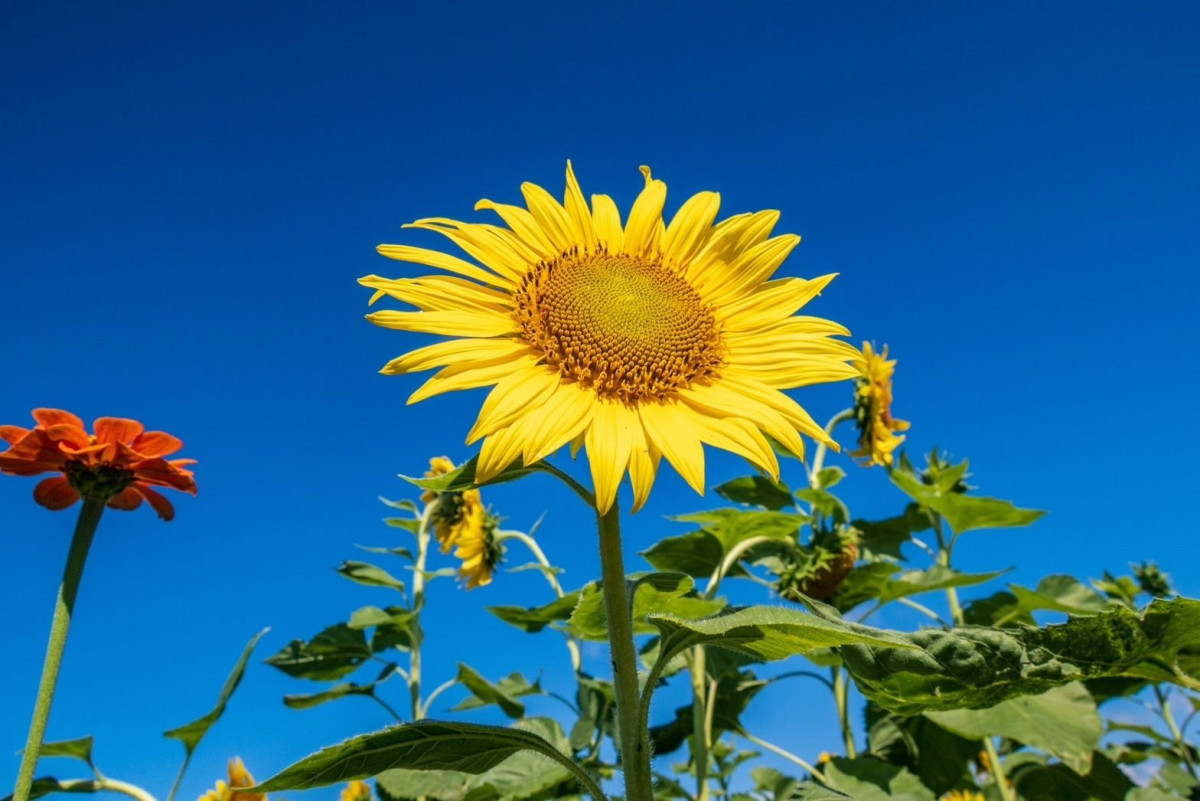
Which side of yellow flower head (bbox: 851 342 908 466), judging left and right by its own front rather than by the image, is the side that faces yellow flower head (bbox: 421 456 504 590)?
back

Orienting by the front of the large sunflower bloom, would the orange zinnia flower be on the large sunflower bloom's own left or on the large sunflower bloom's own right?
on the large sunflower bloom's own right

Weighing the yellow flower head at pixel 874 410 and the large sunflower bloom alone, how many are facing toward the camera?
1

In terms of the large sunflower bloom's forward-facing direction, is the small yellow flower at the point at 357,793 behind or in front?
behind

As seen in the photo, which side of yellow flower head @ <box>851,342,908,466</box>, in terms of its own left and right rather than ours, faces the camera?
right

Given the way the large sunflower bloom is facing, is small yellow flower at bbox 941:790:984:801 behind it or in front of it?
behind

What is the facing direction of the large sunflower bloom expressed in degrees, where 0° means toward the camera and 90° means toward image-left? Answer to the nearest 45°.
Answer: approximately 0°

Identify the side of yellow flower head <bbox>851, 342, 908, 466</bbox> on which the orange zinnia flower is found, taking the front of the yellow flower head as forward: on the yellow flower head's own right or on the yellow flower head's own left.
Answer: on the yellow flower head's own right

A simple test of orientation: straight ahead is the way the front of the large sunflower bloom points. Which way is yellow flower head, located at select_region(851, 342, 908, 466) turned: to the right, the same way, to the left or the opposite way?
to the left

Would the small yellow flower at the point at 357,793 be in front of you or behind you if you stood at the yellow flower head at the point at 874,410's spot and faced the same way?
behind

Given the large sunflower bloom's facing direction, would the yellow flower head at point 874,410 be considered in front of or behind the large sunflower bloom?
behind
